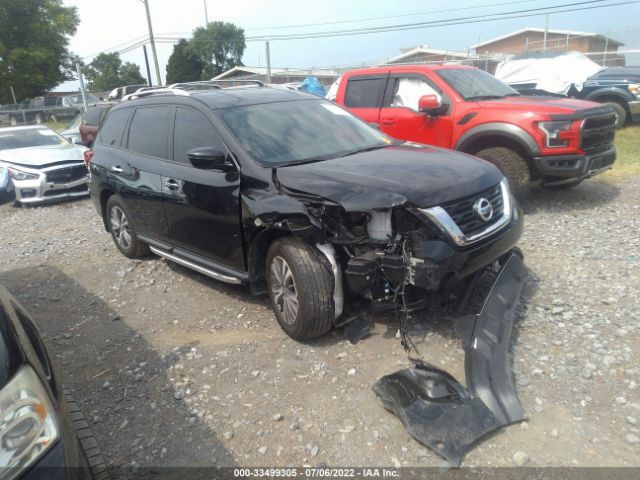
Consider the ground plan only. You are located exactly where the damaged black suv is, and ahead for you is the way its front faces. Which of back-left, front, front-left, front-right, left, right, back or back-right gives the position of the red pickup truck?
left

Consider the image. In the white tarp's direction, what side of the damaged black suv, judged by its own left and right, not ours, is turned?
left

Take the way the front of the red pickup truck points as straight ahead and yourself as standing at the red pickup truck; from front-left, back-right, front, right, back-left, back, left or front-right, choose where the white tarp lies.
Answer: back-left

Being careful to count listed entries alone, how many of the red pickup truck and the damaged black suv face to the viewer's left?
0

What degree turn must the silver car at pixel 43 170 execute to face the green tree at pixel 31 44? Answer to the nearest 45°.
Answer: approximately 135° to its left

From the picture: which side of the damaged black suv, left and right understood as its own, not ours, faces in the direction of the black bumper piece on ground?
front

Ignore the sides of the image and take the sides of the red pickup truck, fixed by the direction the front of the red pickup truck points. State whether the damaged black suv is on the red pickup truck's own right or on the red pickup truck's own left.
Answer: on the red pickup truck's own right

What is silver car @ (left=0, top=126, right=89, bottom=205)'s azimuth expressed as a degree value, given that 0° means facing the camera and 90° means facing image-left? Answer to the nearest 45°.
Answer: approximately 315°

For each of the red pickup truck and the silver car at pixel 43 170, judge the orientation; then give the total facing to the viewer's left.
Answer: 0

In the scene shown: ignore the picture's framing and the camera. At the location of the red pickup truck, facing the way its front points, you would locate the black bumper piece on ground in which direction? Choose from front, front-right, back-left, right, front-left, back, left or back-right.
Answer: front-right

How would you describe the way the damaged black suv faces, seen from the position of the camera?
facing the viewer and to the right of the viewer
